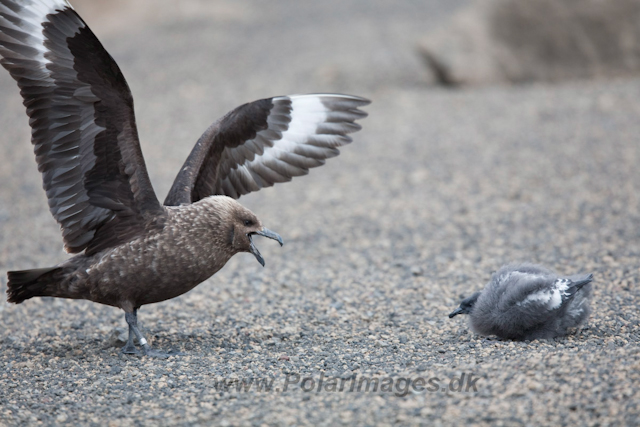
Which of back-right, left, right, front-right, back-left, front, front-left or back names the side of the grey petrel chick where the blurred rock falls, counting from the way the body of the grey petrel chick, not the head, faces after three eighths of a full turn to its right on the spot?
front-left

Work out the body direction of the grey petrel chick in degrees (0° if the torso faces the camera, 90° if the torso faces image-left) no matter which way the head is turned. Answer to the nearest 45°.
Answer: approximately 90°
